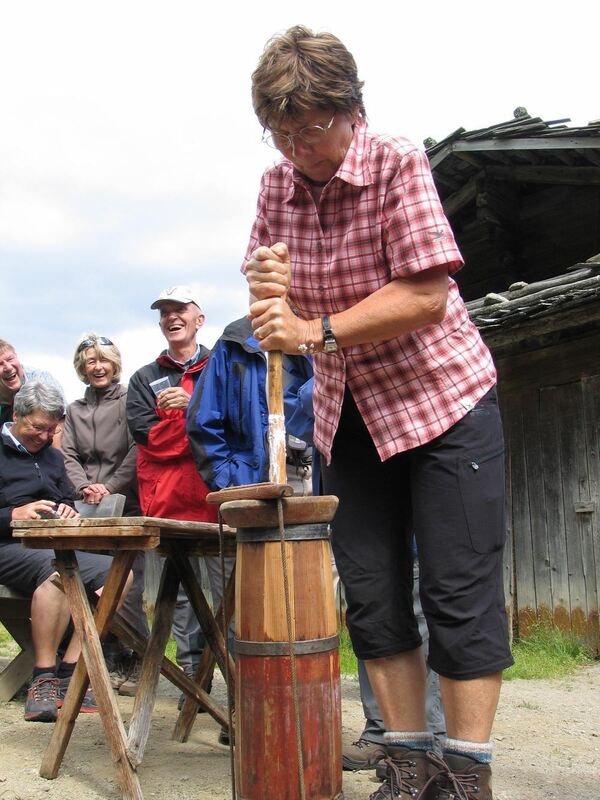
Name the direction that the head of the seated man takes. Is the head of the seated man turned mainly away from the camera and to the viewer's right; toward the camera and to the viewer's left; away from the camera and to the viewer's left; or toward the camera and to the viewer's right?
toward the camera and to the viewer's right

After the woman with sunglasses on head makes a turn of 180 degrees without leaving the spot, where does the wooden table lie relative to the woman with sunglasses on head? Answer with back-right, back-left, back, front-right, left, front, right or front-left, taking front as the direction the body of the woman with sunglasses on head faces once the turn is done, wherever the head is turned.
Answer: back

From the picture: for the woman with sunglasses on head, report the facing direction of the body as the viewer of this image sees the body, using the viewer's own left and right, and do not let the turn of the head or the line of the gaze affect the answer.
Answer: facing the viewer

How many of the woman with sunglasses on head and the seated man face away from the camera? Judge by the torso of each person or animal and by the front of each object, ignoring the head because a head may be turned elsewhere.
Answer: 0

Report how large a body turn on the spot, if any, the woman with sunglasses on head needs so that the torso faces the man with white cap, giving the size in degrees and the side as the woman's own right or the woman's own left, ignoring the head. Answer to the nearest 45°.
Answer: approximately 45° to the woman's own left

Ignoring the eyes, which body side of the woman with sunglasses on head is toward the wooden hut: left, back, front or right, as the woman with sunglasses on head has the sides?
left

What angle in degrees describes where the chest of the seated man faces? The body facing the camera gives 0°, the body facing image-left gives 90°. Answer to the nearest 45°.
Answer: approximately 315°

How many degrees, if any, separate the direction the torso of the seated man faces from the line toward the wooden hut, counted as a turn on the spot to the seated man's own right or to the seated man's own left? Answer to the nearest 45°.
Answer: approximately 45° to the seated man's own left
